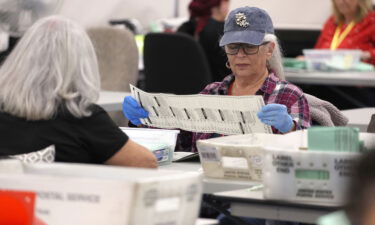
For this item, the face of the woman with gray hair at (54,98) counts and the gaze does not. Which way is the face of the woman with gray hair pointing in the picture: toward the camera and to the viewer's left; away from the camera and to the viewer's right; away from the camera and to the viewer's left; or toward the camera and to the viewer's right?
away from the camera and to the viewer's right

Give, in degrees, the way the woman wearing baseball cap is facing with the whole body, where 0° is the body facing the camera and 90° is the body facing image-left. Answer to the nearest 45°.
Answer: approximately 45°

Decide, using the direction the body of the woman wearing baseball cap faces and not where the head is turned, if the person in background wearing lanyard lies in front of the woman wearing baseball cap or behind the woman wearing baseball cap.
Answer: behind

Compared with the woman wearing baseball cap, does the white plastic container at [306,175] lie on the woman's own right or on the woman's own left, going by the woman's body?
on the woman's own left

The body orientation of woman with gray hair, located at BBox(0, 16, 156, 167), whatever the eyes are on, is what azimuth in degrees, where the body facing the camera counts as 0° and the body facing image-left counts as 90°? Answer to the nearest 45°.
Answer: approximately 225°

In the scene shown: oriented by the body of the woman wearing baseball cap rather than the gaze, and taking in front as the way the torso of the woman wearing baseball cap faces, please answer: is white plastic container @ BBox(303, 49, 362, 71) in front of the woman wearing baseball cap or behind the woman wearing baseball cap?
behind

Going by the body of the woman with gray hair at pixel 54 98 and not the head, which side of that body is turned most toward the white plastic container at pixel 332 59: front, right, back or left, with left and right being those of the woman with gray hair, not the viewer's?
front

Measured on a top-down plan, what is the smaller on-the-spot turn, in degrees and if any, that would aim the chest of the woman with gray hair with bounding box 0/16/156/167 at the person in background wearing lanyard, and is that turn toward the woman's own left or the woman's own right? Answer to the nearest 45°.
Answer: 0° — they already face them

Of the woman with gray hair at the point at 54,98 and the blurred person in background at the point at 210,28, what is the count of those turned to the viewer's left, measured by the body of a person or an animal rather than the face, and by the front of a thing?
0

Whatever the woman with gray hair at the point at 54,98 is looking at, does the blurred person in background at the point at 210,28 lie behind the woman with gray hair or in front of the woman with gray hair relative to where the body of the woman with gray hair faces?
in front

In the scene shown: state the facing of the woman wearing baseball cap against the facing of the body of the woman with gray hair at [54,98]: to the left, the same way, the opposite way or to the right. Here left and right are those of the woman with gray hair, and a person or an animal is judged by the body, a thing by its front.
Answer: the opposite way
